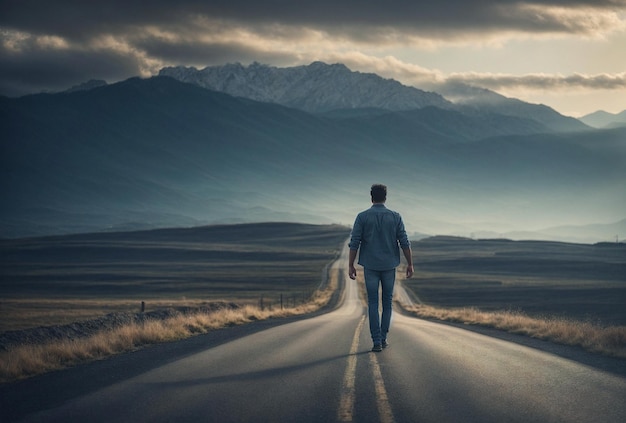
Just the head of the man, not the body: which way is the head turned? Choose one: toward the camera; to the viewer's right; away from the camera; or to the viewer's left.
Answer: away from the camera

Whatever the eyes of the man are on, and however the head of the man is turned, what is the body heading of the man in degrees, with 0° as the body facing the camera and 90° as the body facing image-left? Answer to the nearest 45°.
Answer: approximately 180°
